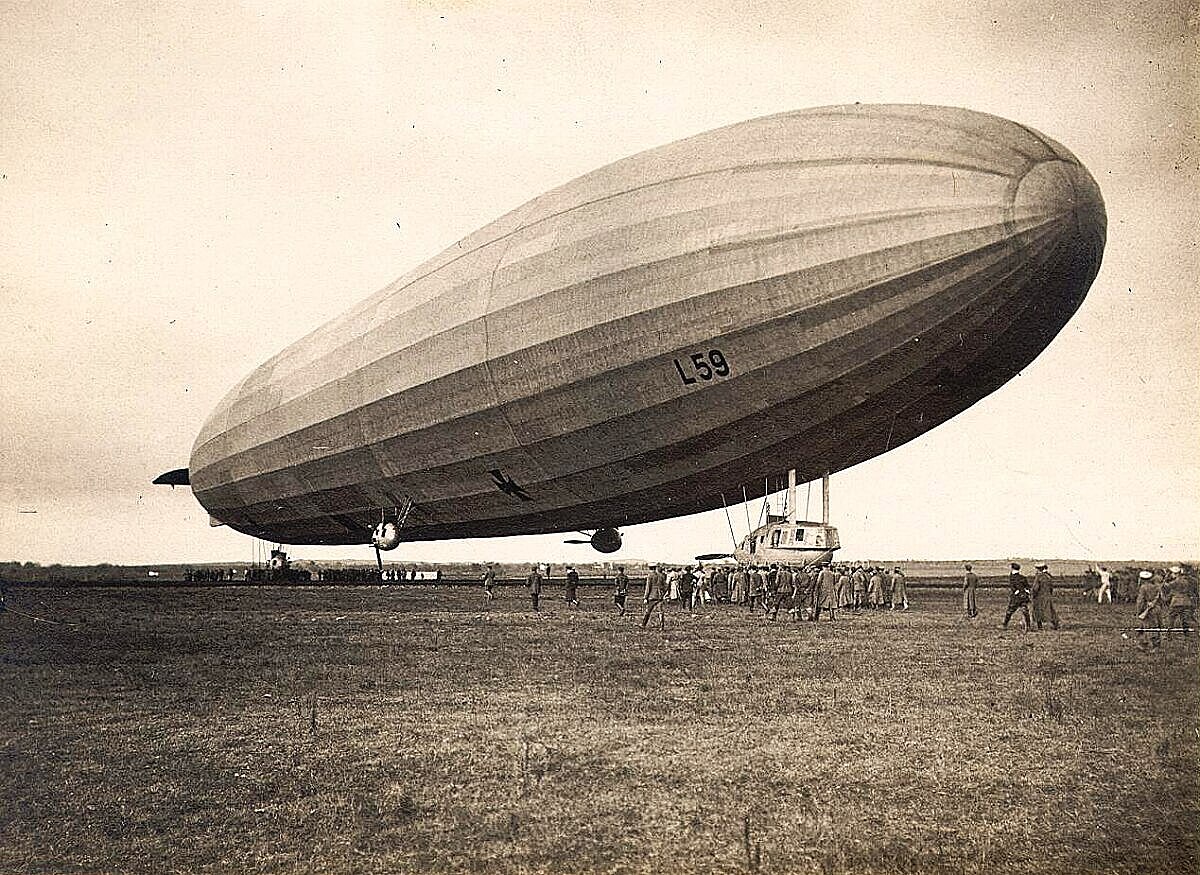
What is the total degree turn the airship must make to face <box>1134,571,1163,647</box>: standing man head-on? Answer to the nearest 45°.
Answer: approximately 45° to its left

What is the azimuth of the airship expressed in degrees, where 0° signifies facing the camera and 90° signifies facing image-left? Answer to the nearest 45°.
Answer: approximately 315°

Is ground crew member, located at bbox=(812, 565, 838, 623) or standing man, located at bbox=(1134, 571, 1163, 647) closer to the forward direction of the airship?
the standing man

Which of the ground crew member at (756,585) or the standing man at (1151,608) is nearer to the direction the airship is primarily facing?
the standing man

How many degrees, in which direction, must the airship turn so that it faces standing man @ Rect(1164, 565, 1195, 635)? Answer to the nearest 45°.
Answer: approximately 45° to its left

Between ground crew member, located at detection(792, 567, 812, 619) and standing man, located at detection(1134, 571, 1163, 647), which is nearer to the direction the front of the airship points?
the standing man
